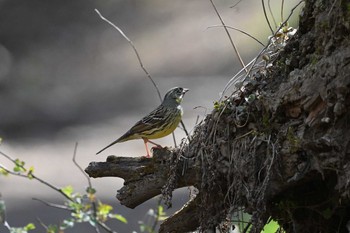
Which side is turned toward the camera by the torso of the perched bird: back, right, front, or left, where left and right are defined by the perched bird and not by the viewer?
right
